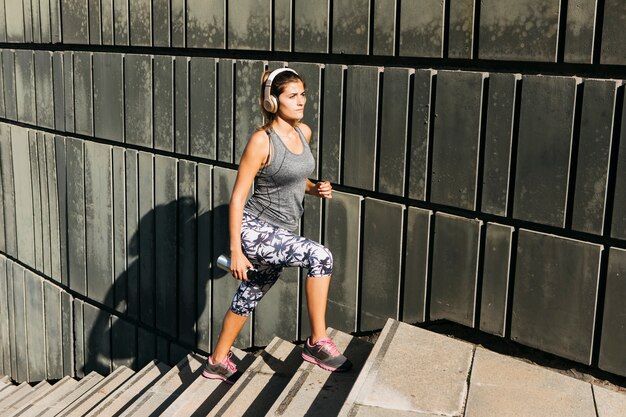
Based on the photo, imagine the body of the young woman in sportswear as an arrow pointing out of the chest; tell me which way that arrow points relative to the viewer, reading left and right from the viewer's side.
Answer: facing the viewer and to the right of the viewer

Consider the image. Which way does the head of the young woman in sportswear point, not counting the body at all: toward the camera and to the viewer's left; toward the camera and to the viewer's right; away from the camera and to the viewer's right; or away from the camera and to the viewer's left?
toward the camera and to the viewer's right
